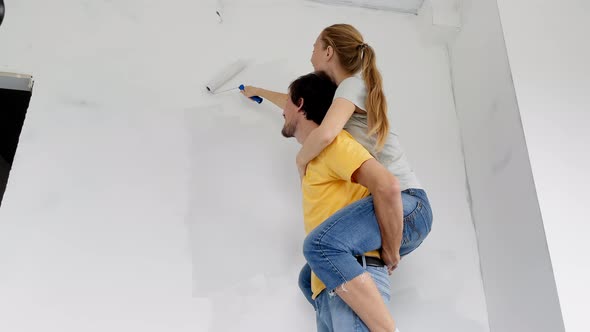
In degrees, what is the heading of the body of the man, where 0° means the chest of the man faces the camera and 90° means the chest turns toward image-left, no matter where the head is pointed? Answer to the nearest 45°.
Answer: approximately 90°

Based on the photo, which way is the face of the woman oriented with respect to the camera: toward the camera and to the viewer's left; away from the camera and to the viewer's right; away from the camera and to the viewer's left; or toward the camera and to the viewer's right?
away from the camera and to the viewer's left
